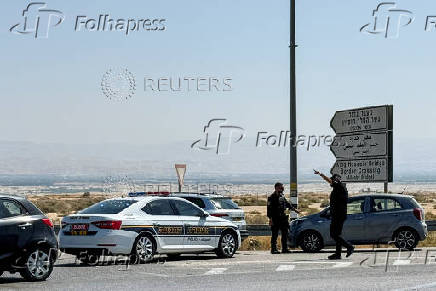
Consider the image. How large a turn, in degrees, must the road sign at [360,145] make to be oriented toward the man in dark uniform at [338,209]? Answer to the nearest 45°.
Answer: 0° — it already faces them

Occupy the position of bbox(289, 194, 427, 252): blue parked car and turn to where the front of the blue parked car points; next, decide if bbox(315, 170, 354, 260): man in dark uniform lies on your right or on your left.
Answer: on your left

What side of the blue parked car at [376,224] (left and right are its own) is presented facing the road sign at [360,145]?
right

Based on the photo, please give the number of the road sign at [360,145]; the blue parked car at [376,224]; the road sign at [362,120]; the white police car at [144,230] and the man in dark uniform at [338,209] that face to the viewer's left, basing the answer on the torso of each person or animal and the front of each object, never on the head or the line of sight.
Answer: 2

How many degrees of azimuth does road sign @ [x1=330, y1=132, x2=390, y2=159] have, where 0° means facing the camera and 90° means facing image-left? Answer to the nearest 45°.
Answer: approximately 0°

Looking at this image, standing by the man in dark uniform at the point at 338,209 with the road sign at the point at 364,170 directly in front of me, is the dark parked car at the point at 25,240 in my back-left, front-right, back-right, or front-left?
back-left

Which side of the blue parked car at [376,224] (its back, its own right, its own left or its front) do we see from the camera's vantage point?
left

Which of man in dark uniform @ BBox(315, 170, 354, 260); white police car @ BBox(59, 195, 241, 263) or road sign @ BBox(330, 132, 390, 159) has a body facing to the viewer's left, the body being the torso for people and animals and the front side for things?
the man in dark uniform

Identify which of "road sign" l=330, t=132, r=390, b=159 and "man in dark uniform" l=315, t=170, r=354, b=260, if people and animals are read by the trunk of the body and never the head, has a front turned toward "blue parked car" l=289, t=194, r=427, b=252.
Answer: the road sign

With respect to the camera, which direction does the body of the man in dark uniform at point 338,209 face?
to the viewer's left

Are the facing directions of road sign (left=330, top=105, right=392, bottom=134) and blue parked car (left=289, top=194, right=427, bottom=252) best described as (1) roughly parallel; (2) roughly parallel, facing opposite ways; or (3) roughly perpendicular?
roughly perpendicular

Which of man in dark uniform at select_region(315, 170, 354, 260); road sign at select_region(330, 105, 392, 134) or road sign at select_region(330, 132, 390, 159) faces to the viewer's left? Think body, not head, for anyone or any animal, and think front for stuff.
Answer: the man in dark uniform
